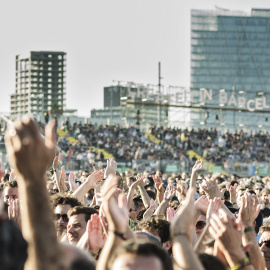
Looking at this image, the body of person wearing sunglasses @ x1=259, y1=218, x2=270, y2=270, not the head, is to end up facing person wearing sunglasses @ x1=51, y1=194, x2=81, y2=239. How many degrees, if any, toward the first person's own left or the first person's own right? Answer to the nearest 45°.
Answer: approximately 90° to the first person's own right

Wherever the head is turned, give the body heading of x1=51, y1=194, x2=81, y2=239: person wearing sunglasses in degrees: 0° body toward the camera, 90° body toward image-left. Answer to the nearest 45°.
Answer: approximately 45°

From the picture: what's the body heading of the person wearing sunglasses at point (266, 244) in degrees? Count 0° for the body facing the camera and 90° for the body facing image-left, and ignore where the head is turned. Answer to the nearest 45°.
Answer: approximately 45°

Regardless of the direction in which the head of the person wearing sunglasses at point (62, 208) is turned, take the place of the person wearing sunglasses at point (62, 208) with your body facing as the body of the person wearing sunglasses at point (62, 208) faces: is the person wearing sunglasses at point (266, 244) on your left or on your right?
on your left
